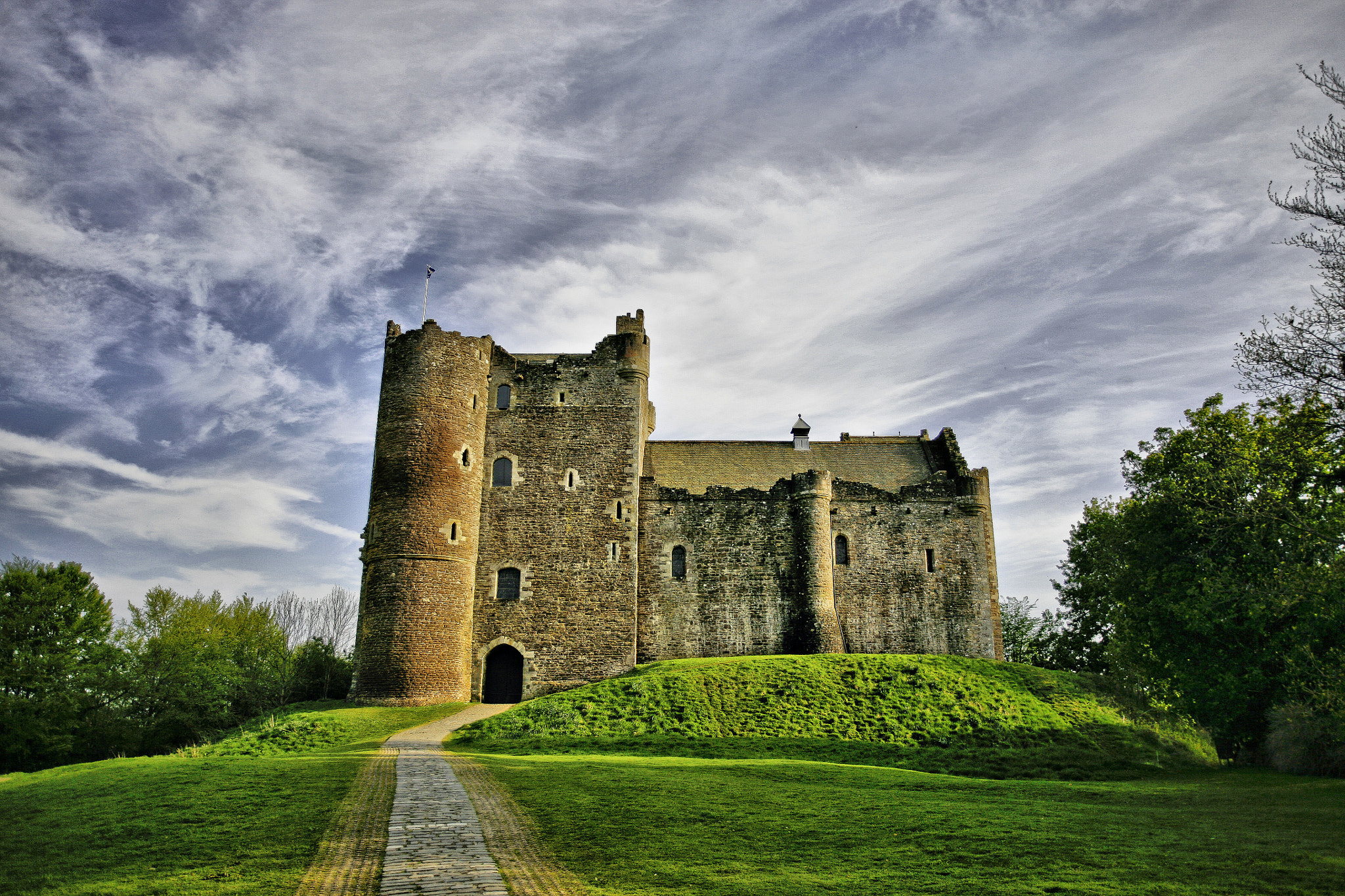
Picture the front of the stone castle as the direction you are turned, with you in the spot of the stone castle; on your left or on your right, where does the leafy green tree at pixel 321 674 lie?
on your right

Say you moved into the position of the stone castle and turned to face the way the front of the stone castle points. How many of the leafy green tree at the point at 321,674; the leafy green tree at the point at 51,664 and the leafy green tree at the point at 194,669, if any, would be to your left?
0

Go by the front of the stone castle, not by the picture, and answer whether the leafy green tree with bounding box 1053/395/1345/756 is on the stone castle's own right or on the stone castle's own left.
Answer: on the stone castle's own left

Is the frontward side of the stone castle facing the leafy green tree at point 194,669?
no

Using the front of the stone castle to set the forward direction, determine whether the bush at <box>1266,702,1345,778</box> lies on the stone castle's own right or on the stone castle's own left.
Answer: on the stone castle's own left

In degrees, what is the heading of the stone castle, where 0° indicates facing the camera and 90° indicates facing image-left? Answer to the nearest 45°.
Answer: approximately 0°

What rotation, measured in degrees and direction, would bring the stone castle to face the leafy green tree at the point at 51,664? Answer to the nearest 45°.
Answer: approximately 90° to its right
